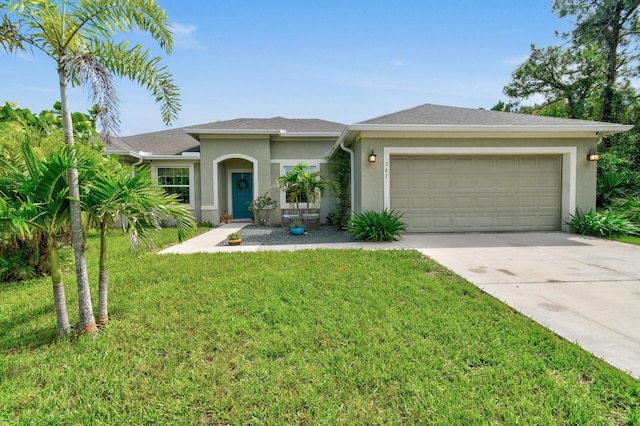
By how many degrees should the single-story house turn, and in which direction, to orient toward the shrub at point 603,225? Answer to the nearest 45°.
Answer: approximately 90° to its left

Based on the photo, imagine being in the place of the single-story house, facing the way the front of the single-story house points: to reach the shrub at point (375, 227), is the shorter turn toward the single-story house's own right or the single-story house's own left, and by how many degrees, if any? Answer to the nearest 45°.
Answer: approximately 45° to the single-story house's own right

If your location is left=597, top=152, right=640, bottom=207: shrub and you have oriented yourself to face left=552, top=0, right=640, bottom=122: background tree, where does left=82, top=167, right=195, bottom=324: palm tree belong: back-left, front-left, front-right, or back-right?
back-left

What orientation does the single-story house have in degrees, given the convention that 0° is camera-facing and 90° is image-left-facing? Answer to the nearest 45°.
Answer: approximately 0°

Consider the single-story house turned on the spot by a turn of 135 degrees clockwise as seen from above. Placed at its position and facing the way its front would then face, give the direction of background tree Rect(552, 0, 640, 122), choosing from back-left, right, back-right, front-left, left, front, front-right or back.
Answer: right

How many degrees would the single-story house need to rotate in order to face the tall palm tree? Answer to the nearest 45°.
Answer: approximately 45° to its right

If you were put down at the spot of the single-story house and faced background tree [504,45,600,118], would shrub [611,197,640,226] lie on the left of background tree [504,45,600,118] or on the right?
right

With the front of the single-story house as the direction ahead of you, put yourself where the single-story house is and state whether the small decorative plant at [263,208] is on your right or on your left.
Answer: on your right

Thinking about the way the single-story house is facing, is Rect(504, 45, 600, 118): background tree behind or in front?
behind

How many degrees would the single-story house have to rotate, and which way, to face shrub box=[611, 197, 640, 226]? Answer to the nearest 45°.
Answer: approximately 90° to its left

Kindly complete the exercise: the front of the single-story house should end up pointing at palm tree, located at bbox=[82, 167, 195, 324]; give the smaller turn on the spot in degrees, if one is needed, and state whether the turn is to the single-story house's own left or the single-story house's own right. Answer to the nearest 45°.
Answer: approximately 45° to the single-story house's own right
